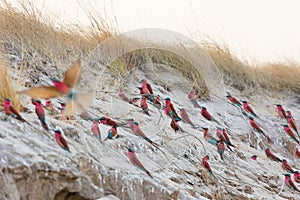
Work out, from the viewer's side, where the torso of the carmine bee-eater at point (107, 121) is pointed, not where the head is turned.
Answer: to the viewer's left

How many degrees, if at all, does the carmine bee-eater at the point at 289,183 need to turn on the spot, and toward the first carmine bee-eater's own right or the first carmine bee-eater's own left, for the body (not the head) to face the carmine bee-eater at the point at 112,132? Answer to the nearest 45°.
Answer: approximately 45° to the first carmine bee-eater's own left

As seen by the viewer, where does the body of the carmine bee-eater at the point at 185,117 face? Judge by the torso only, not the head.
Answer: to the viewer's left

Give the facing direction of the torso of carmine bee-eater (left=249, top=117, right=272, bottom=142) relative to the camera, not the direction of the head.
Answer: to the viewer's left

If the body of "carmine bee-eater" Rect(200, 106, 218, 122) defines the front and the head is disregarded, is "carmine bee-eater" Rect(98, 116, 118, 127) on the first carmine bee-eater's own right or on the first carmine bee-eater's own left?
on the first carmine bee-eater's own left

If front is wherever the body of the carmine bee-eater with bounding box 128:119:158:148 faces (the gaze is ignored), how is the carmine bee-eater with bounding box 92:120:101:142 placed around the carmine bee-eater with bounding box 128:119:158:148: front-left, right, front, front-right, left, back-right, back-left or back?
front-left
